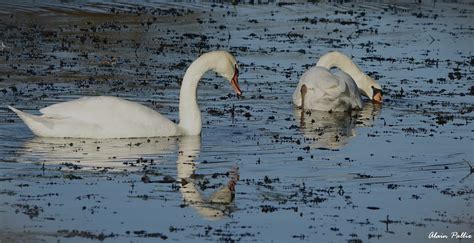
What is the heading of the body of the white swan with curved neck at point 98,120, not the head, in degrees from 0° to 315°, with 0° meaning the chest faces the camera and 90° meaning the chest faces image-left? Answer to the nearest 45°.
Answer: approximately 270°

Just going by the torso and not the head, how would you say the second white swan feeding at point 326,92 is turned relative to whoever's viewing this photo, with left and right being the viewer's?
facing away from the viewer and to the right of the viewer

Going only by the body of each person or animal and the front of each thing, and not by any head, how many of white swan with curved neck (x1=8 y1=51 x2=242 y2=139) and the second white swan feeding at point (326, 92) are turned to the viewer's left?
0
